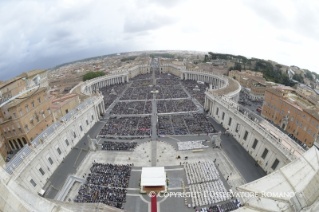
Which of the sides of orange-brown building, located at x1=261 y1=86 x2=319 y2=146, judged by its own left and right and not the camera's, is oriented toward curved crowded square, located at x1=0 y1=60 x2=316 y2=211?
front

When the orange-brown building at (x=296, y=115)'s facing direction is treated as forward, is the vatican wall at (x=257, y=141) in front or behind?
in front

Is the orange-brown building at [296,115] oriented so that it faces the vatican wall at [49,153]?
yes

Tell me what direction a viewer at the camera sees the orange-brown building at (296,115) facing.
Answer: facing the viewer and to the left of the viewer

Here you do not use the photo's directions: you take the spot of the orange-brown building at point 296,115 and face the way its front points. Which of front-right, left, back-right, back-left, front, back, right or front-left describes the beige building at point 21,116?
front

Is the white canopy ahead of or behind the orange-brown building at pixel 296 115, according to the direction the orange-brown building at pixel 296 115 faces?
ahead
